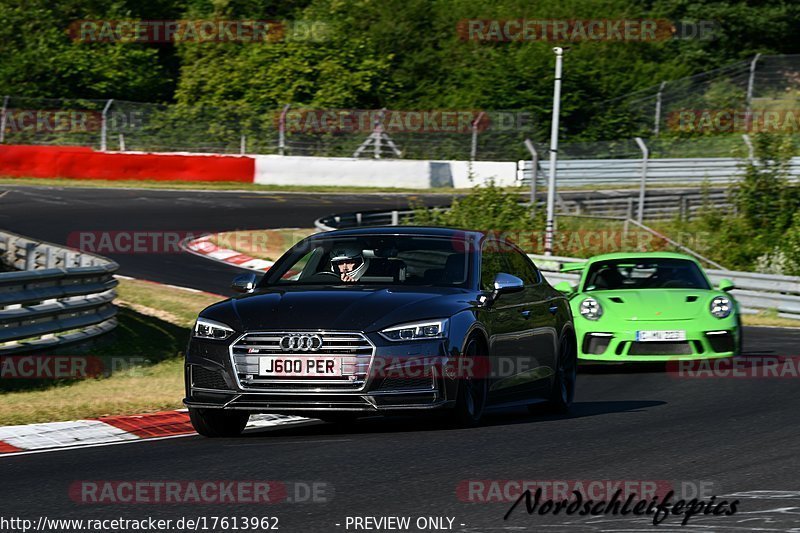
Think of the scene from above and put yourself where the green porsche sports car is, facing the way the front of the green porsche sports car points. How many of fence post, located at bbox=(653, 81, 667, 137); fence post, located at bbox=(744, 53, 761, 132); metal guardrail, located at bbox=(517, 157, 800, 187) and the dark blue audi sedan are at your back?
3

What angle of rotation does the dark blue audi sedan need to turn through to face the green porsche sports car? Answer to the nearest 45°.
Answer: approximately 180°

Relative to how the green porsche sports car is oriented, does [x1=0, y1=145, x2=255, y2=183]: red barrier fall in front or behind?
behind

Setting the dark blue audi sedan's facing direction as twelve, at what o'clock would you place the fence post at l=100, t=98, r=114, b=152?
The fence post is roughly at 4 o'clock from the dark blue audi sedan.

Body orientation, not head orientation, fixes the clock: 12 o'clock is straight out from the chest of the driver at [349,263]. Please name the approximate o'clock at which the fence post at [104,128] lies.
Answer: The fence post is roughly at 4 o'clock from the driver.

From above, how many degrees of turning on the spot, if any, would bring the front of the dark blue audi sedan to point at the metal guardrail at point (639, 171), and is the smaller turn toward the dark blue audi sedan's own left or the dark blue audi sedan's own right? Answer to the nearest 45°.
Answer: approximately 135° to the dark blue audi sedan's own right

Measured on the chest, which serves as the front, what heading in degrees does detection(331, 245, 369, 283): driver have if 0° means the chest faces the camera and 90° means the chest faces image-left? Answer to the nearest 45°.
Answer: approximately 45°

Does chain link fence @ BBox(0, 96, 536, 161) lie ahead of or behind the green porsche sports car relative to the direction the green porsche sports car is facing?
behind

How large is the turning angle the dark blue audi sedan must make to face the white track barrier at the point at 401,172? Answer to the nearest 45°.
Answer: approximately 135° to its right

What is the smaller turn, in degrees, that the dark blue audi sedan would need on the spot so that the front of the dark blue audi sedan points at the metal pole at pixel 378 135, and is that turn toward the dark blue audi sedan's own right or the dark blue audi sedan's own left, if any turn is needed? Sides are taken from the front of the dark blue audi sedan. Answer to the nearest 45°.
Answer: approximately 135° to the dark blue audi sedan's own right

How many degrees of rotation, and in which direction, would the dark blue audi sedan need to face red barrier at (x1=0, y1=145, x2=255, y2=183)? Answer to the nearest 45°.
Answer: approximately 135° to its right

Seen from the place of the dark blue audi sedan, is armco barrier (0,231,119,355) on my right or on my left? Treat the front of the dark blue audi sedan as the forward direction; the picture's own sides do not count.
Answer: on my right

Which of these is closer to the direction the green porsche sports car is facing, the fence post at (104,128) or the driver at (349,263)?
the driver
